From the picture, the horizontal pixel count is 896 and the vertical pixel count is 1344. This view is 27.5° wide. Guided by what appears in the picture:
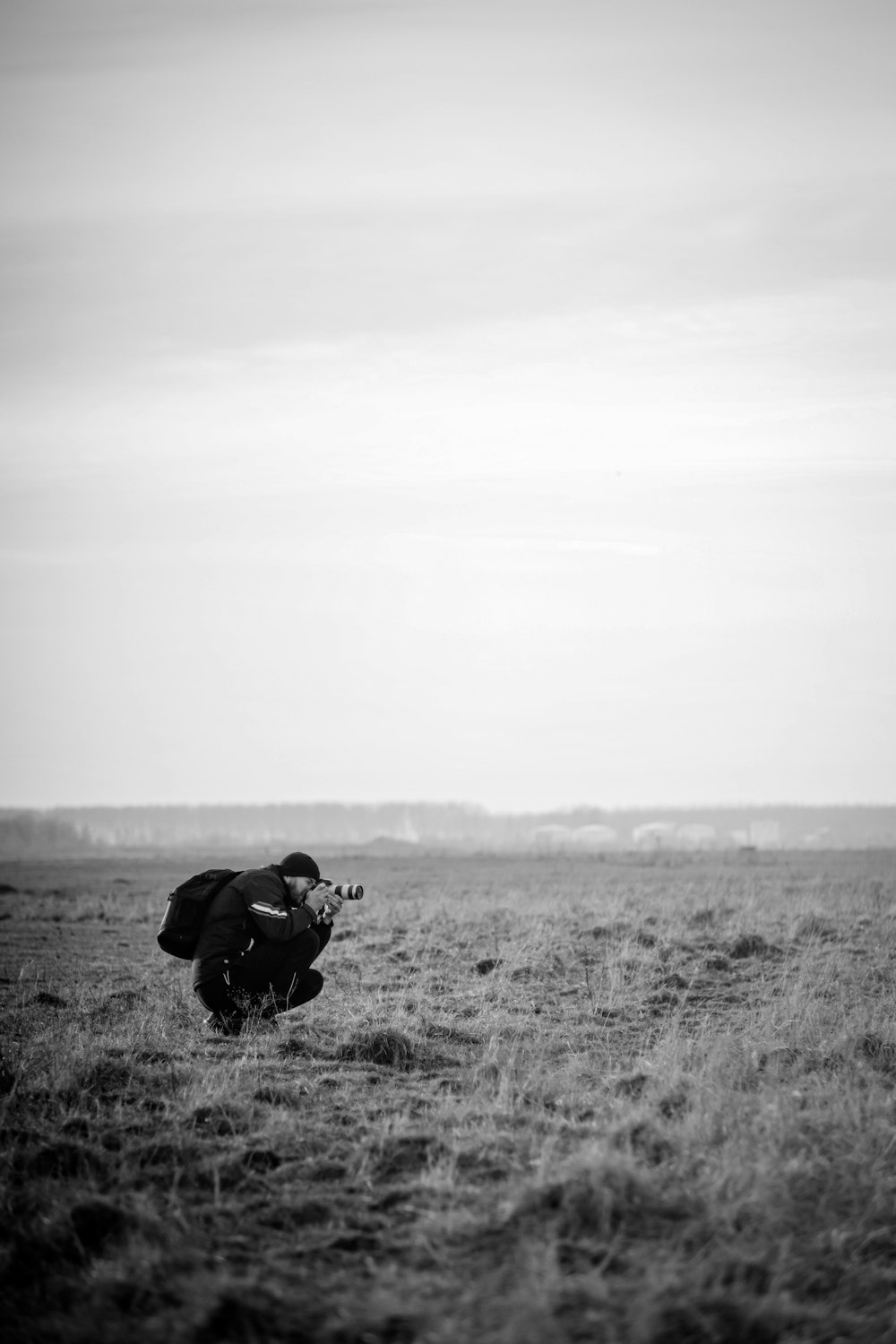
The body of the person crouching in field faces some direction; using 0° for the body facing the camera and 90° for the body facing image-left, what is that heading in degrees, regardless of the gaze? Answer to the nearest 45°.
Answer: approximately 270°

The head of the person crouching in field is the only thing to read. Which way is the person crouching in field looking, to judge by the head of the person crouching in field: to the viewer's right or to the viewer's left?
to the viewer's right
